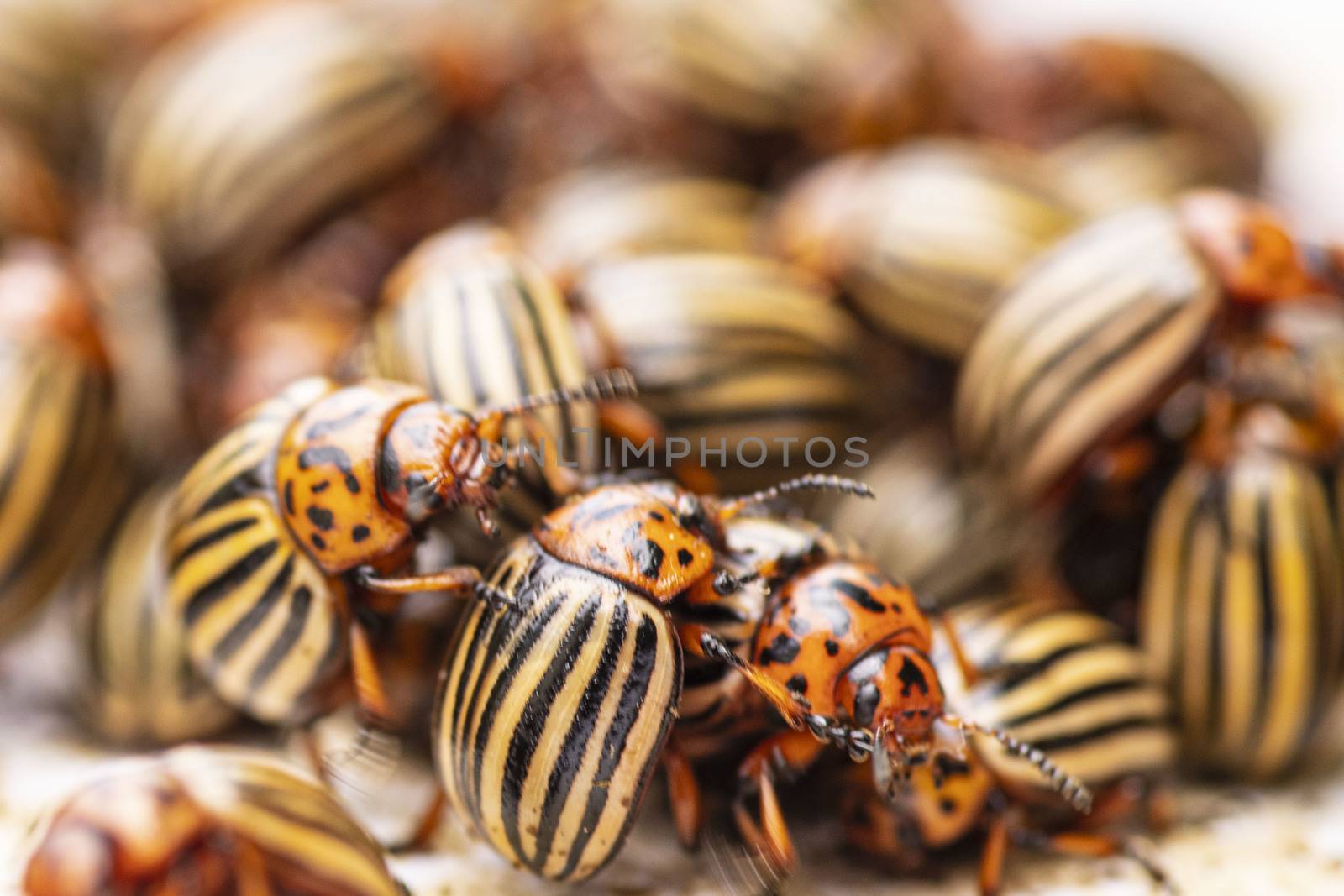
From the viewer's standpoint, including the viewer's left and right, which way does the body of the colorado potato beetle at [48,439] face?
facing away from the viewer

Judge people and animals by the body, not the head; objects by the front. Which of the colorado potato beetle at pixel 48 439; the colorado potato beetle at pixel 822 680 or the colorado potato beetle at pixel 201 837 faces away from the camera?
the colorado potato beetle at pixel 48 439

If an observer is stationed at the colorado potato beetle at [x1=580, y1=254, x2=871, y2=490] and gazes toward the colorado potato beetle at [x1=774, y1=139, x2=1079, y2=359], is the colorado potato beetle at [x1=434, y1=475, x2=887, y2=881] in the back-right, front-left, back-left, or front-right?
back-right

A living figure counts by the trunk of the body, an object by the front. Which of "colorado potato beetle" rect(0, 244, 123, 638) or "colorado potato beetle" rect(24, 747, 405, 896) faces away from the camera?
"colorado potato beetle" rect(0, 244, 123, 638)

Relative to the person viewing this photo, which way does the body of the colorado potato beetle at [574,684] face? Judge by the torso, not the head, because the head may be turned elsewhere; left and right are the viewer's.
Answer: facing away from the viewer and to the right of the viewer

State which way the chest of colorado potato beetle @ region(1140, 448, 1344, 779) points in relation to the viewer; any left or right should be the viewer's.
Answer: facing away from the viewer

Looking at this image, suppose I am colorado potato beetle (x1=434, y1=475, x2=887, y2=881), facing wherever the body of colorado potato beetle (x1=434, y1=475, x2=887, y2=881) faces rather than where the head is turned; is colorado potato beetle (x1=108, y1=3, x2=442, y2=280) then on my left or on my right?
on my left

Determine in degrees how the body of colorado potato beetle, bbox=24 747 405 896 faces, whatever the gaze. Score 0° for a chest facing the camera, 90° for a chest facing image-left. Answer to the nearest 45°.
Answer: approximately 45°

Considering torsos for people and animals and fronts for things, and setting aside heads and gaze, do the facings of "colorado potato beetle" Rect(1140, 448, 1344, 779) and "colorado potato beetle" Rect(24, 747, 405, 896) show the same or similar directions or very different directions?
very different directions
